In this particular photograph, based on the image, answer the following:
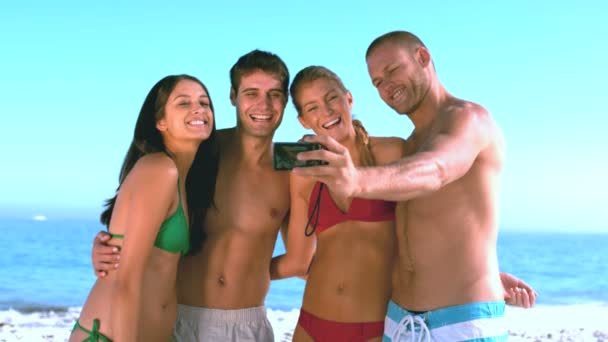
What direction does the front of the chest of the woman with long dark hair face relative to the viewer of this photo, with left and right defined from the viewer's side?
facing the viewer and to the right of the viewer
